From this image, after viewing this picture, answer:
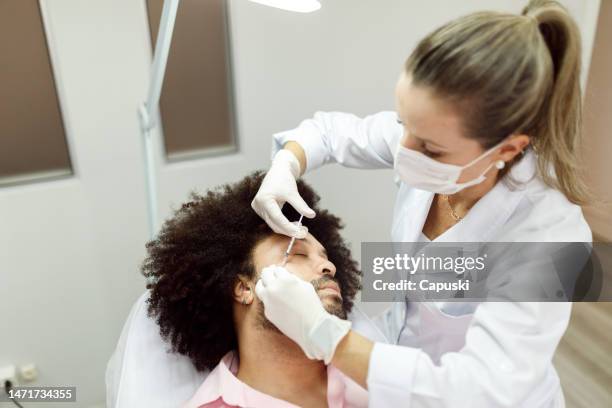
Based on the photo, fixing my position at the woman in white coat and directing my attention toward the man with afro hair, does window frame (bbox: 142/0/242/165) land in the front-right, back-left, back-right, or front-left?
front-right

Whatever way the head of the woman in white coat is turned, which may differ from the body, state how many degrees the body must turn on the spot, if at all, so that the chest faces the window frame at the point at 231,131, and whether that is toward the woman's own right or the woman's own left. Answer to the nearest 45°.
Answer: approximately 90° to the woman's own right

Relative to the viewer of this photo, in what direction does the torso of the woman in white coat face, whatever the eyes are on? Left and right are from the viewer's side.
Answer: facing the viewer and to the left of the viewer

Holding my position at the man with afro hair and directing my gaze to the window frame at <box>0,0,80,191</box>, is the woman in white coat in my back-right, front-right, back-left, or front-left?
back-right

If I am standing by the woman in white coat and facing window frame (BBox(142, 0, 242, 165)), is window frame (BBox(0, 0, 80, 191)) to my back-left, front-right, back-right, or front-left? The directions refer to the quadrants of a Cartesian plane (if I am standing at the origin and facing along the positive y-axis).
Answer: front-left

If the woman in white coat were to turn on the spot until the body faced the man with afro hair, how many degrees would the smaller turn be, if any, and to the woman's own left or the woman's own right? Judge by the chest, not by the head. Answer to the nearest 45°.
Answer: approximately 45° to the woman's own right

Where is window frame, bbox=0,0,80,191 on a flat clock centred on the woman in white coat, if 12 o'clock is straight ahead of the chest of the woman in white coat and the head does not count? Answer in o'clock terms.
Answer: The window frame is roughly at 2 o'clock from the woman in white coat.

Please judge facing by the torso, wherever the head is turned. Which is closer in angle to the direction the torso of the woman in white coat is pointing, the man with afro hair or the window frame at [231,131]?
the man with afro hair
